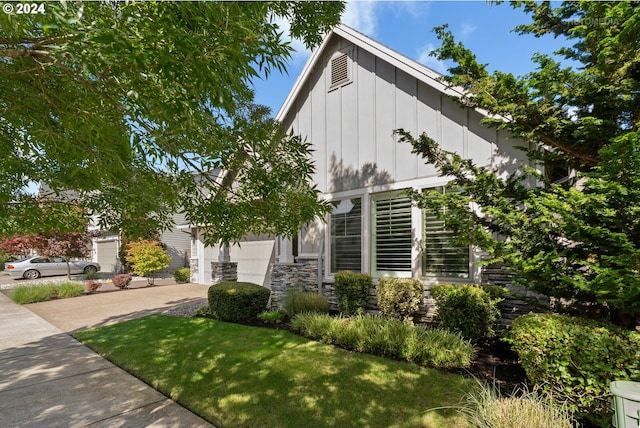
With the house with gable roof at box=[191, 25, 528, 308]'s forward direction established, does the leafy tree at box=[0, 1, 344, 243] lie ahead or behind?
ahead

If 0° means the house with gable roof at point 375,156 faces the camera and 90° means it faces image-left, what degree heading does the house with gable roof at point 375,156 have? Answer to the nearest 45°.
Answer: approximately 45°

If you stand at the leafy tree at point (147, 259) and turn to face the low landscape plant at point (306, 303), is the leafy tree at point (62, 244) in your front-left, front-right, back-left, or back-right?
back-right

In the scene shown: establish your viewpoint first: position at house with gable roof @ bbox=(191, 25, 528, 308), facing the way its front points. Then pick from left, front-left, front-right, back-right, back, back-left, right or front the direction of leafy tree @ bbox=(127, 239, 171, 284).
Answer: right

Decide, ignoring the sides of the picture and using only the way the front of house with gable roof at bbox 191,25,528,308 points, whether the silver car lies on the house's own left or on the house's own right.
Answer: on the house's own right

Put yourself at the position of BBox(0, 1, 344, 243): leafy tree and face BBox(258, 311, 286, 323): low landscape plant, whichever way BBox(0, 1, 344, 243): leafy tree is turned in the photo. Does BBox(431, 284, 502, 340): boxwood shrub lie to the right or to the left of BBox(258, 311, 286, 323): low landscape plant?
right

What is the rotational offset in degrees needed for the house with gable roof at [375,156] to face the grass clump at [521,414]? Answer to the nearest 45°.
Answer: approximately 45° to its left
